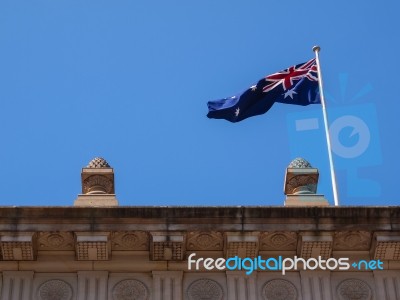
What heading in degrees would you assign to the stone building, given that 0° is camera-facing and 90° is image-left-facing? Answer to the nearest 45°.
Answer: approximately 0°
